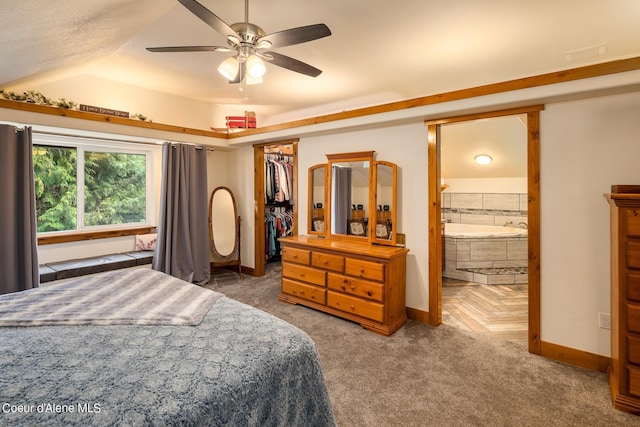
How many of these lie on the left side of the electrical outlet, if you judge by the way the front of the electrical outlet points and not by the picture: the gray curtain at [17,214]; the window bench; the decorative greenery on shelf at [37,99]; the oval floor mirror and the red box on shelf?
0

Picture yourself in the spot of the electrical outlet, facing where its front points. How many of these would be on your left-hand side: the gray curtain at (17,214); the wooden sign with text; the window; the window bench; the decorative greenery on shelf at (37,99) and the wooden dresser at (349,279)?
0

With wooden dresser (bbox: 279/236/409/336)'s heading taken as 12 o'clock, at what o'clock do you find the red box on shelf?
The red box on shelf is roughly at 3 o'clock from the wooden dresser.

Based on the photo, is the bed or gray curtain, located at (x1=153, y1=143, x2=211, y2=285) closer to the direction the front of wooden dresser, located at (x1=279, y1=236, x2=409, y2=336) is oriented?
the bed

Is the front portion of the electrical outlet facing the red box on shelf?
no

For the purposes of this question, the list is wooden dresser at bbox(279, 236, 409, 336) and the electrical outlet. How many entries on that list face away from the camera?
0

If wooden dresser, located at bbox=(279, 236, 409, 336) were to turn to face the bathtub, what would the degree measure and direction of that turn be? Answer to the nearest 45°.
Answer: approximately 180°

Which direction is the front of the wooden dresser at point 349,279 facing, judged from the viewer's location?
facing the viewer and to the left of the viewer

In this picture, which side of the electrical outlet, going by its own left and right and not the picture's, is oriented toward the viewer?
front

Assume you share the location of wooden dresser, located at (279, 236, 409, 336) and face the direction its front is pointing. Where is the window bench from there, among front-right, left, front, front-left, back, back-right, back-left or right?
front-right

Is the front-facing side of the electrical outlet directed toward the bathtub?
no

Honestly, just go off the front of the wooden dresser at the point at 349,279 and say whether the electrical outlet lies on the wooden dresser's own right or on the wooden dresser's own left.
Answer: on the wooden dresser's own left

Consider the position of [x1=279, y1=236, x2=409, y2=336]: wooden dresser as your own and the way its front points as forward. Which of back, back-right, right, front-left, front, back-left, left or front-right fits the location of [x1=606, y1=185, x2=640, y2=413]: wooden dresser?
left

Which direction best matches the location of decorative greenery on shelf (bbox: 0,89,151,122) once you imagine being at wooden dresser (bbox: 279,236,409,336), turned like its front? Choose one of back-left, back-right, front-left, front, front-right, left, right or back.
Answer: front-right
